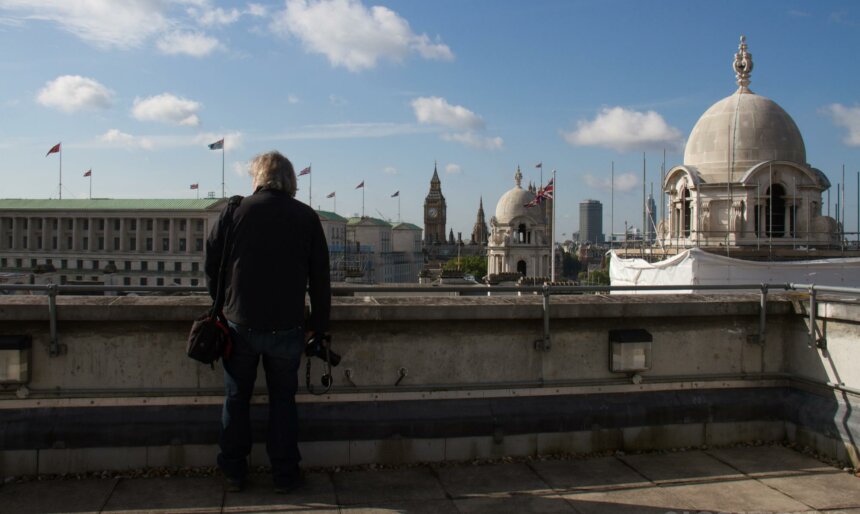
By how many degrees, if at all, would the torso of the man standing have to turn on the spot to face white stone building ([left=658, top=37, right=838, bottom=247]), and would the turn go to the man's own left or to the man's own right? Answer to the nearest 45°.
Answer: approximately 45° to the man's own right

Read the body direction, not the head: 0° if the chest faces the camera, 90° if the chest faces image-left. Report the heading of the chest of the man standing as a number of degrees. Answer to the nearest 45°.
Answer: approximately 180°
